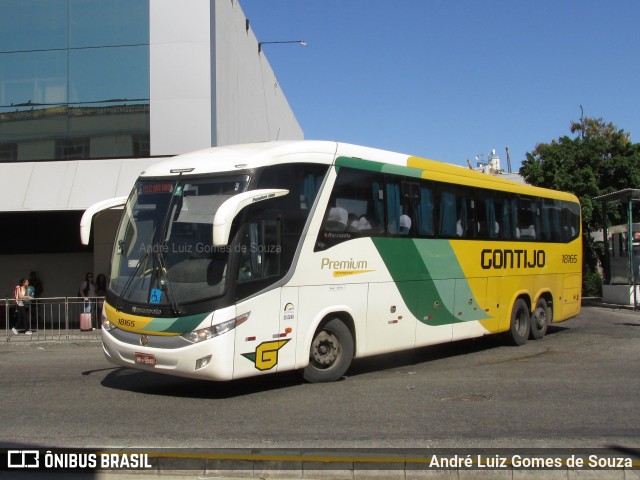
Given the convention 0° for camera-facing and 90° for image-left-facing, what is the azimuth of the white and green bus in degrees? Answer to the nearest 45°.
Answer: approximately 45°

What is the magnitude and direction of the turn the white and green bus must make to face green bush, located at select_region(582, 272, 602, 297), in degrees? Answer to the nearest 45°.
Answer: approximately 180°

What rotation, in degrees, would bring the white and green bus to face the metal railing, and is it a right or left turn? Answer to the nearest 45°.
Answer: approximately 90° to its right

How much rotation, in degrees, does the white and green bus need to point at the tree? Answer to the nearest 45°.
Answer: approximately 180°
